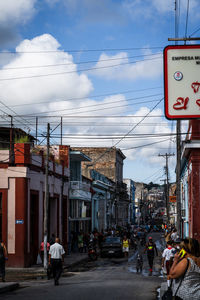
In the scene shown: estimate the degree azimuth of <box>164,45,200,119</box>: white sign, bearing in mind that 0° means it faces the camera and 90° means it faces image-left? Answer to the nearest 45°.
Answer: approximately 0°

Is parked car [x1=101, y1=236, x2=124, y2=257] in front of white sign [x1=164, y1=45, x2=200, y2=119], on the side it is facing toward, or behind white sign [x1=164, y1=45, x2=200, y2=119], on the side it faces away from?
behind
